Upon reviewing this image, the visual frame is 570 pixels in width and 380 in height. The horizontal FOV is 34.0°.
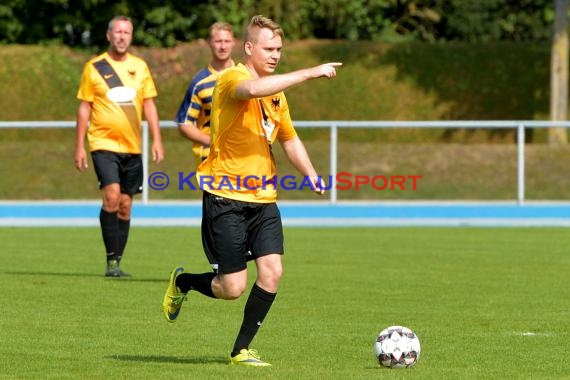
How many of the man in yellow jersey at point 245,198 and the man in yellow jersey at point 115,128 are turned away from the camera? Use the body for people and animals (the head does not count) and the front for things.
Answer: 0

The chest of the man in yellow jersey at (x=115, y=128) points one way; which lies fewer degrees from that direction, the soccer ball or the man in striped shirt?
the soccer ball

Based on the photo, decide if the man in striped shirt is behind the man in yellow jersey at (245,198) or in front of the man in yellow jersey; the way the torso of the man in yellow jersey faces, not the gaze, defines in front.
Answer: behind

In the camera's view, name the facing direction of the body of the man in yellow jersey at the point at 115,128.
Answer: toward the camera

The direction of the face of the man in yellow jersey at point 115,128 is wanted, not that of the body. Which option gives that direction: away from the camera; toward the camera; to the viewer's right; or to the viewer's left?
toward the camera

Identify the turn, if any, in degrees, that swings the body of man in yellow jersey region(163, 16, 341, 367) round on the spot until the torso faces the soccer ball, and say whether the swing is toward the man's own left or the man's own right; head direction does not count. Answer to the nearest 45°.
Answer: approximately 45° to the man's own left

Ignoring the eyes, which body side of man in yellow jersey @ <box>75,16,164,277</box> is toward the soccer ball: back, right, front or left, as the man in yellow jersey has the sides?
front

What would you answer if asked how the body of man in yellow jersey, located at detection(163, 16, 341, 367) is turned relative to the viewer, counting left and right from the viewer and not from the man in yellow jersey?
facing the viewer and to the right of the viewer

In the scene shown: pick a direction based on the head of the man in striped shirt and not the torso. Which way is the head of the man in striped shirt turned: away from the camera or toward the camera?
toward the camera

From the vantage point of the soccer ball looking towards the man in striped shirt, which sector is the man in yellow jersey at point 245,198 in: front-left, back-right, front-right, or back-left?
front-left

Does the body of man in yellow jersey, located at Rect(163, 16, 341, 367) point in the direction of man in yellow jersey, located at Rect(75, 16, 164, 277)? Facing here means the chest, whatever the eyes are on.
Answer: no

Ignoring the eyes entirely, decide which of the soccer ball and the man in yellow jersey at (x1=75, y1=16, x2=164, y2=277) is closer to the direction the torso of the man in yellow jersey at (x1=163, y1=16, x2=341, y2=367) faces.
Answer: the soccer ball

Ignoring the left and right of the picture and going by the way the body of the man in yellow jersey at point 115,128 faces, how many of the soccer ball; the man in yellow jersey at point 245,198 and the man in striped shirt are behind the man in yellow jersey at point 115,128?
0

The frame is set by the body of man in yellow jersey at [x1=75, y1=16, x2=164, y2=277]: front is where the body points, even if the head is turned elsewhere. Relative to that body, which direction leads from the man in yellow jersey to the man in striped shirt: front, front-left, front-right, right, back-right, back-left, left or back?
front-left
